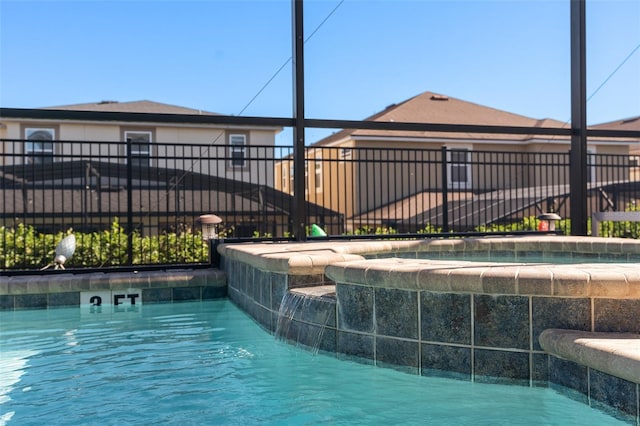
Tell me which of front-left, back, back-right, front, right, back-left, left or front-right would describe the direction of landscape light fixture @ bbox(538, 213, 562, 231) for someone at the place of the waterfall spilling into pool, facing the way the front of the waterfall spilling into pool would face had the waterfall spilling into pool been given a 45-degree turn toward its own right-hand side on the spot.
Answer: back-right

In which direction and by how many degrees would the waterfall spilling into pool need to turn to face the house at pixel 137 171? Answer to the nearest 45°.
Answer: approximately 135° to its right

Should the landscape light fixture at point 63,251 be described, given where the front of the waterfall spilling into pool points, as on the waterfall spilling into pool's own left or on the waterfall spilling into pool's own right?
on the waterfall spilling into pool's own right

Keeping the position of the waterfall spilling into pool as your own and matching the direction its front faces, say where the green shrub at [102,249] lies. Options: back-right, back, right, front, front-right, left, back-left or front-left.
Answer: right

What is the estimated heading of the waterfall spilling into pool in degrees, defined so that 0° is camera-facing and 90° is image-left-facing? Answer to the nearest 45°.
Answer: approximately 45°

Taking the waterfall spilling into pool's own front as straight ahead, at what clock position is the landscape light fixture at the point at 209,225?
The landscape light fixture is roughly at 4 o'clock from the waterfall spilling into pool.

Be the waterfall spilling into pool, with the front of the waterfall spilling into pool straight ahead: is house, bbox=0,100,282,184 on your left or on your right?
on your right

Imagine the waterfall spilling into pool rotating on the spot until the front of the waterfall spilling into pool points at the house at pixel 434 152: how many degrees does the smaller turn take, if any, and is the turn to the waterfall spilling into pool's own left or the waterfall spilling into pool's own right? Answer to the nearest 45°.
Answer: approximately 135° to the waterfall spilling into pool's own right
